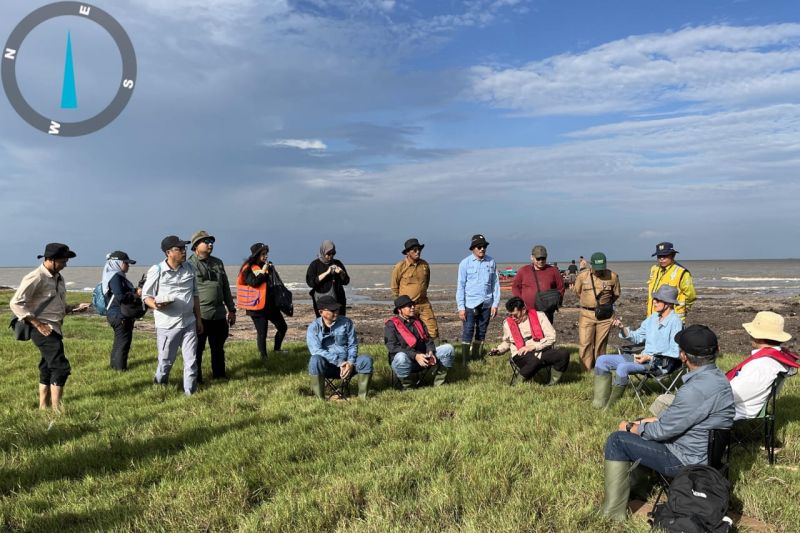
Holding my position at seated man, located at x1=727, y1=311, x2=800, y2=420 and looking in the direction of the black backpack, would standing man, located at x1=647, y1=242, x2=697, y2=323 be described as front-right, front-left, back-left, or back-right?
back-right

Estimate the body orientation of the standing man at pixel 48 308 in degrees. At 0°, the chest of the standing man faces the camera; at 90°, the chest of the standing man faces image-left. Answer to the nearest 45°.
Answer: approximately 270°

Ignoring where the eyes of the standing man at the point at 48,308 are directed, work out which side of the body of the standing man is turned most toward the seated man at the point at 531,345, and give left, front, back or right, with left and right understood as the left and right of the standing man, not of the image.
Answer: front

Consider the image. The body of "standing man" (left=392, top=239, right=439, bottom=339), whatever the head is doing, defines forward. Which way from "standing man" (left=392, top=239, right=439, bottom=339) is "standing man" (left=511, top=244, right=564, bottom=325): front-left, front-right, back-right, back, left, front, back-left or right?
left

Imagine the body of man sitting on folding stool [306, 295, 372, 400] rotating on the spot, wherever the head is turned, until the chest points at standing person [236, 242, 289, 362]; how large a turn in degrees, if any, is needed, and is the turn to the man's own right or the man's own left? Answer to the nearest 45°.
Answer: approximately 135° to the man's own right

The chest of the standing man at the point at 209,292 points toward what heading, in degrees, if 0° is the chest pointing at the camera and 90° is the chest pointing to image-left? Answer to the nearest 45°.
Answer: approximately 315°

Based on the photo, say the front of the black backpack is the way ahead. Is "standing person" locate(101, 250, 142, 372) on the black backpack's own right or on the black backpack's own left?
on the black backpack's own right

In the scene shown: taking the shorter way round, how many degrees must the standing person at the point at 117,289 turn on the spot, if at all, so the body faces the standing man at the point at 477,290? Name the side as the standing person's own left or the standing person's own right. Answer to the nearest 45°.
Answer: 0° — they already face them

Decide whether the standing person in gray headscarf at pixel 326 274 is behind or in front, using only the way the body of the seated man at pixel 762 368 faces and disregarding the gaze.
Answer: in front

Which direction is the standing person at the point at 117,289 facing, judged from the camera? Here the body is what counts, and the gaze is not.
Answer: to the viewer's right

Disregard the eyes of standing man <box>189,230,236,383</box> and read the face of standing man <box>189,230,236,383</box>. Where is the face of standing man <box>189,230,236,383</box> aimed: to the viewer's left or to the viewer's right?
to the viewer's right

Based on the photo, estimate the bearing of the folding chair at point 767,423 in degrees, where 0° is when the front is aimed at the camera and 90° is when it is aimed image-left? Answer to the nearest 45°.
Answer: approximately 90°

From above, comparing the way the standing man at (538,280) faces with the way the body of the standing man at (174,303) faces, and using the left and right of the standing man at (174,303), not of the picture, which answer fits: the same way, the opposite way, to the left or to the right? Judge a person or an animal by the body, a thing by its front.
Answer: to the right

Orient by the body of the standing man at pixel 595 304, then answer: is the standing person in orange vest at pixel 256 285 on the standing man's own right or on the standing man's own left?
on the standing man's own right

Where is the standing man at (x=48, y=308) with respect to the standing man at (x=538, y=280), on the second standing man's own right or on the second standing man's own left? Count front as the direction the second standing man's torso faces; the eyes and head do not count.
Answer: on the second standing man's own right

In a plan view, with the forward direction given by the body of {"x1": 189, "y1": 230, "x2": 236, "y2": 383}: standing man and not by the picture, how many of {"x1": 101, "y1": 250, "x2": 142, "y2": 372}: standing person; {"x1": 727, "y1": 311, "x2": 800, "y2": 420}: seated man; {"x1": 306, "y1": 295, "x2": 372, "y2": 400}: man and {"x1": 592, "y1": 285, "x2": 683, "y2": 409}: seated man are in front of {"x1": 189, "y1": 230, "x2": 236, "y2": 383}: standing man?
3
